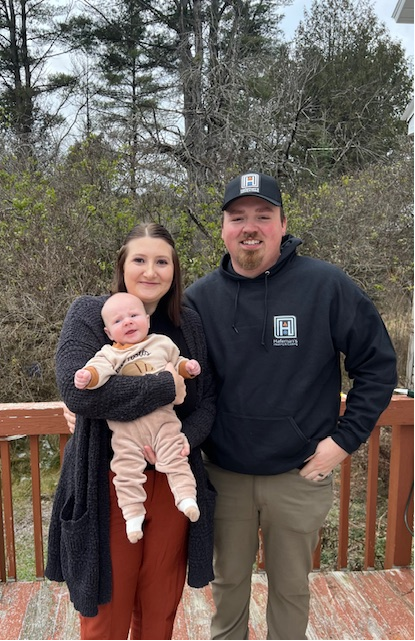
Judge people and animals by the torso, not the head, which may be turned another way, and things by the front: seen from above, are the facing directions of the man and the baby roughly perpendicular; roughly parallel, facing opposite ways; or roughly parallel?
roughly parallel

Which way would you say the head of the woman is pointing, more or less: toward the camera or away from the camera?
toward the camera

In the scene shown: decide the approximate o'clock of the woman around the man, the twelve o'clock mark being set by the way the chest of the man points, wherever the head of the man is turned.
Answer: The woman is roughly at 2 o'clock from the man.

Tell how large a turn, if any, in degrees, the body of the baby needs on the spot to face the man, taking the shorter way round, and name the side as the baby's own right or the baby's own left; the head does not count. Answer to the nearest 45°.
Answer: approximately 135° to the baby's own left

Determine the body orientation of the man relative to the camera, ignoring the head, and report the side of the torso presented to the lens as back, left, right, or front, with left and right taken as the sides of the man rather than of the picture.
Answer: front

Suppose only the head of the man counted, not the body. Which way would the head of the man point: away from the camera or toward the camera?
toward the camera

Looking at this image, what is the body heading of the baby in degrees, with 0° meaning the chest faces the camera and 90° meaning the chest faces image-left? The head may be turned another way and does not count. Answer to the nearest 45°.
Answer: approximately 0°

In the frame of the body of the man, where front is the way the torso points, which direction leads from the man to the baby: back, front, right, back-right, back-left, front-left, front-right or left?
front-right

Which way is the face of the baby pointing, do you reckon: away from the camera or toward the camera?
toward the camera

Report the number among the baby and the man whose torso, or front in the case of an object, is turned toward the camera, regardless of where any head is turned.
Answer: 2

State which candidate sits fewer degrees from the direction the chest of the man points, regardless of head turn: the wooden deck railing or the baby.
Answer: the baby
